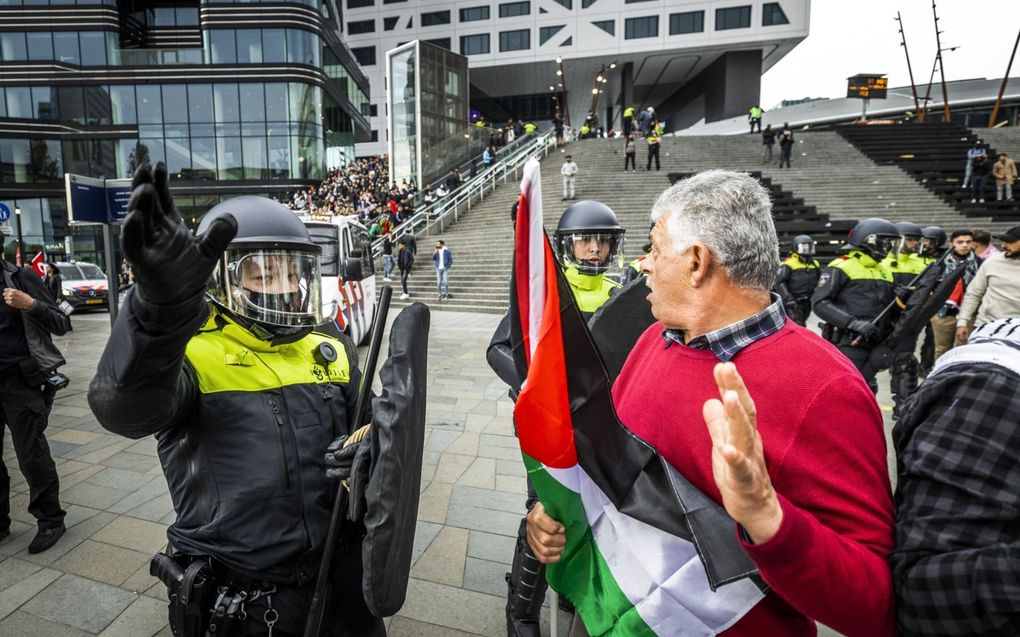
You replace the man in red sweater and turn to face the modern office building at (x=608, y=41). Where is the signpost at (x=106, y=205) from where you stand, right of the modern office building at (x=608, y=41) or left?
left

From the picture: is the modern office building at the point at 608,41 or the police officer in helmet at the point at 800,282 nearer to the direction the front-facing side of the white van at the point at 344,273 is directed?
the police officer in helmet

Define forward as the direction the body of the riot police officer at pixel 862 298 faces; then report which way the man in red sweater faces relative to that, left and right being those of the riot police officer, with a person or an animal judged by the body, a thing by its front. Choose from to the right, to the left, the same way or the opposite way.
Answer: to the right

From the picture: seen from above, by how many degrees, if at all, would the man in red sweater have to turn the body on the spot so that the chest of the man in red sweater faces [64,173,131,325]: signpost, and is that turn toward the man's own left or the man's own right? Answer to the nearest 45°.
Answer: approximately 90° to the man's own right

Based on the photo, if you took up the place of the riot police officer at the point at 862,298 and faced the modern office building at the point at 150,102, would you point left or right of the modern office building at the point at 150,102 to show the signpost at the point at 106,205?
left

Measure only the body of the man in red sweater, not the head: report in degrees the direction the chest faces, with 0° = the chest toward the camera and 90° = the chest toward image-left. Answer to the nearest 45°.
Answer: approximately 45°

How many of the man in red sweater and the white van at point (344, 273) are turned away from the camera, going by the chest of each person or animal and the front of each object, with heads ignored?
0

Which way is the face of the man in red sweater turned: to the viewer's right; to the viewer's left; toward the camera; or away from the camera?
to the viewer's left

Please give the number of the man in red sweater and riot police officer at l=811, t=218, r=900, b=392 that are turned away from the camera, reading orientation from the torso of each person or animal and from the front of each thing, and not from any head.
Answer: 0
